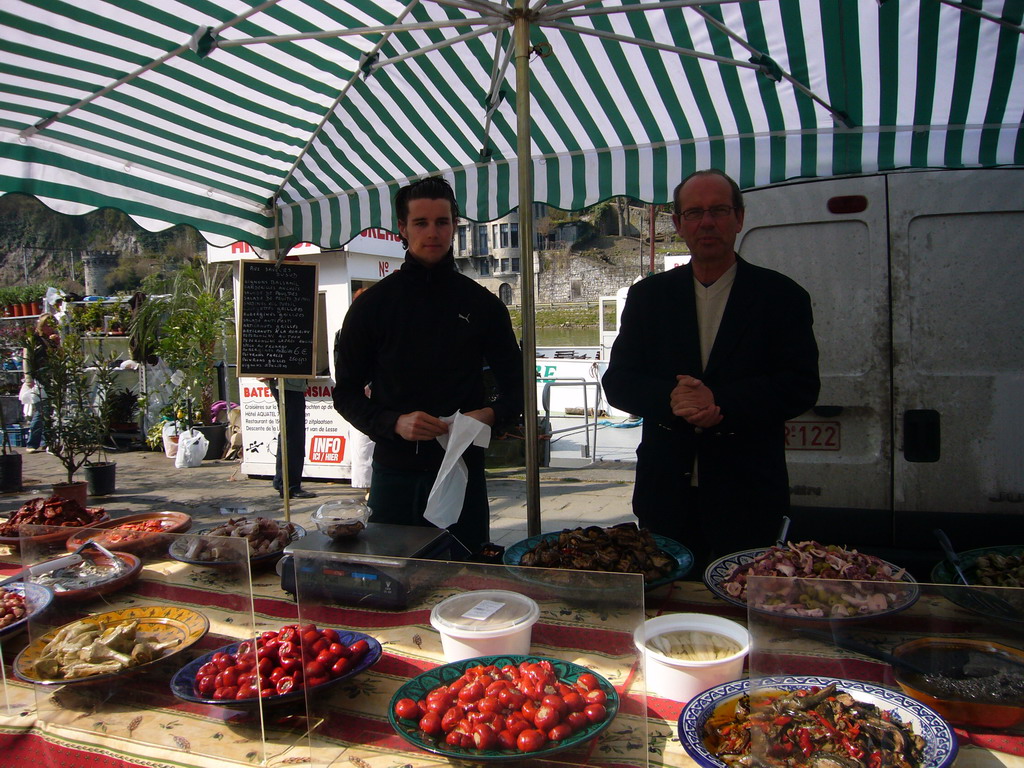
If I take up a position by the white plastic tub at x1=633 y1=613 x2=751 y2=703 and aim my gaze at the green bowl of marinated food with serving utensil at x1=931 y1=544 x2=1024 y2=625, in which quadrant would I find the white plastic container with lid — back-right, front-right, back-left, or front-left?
back-left

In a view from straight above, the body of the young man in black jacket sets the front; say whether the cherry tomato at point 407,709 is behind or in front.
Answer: in front

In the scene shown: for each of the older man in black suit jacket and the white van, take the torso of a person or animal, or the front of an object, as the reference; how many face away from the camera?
1

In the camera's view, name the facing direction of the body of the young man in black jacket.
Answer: toward the camera

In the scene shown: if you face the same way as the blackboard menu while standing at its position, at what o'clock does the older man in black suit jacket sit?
The older man in black suit jacket is roughly at 11 o'clock from the blackboard menu.

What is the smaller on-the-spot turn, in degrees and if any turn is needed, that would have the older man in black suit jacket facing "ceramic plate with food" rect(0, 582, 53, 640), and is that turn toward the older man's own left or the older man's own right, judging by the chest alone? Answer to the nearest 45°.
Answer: approximately 45° to the older man's own right

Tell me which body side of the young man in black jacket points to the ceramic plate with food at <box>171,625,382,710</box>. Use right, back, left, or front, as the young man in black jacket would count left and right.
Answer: front

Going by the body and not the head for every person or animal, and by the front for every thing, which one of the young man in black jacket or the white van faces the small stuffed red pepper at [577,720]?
the young man in black jacket

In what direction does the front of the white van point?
away from the camera

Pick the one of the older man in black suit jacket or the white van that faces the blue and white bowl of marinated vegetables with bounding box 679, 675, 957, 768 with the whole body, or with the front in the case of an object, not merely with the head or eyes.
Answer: the older man in black suit jacket

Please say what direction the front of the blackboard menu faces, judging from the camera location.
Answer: facing the viewer

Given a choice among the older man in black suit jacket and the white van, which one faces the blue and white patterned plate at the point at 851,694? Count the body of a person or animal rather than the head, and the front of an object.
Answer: the older man in black suit jacket
